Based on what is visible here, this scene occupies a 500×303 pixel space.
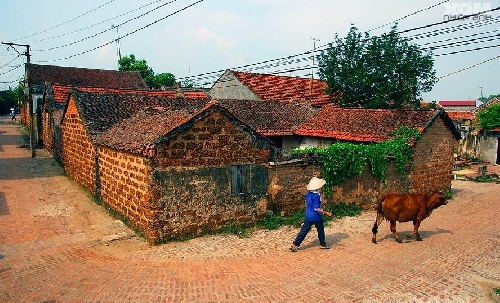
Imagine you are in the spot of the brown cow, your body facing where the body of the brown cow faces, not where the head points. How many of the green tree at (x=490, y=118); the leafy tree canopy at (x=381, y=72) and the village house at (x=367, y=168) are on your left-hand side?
3

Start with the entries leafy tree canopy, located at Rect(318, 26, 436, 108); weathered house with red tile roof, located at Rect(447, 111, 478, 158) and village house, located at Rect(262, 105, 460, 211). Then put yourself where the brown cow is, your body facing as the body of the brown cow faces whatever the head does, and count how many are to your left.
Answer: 3

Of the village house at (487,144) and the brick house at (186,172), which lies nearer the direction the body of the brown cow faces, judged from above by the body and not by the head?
the village house

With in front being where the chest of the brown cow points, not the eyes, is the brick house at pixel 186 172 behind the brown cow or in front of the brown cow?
behind

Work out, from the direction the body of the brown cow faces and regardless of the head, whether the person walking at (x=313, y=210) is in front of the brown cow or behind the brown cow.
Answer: behind

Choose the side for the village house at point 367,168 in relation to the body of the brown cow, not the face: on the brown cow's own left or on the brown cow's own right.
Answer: on the brown cow's own left

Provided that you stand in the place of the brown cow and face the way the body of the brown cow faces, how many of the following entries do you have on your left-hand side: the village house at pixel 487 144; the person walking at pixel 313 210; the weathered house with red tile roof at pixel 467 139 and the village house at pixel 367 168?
3

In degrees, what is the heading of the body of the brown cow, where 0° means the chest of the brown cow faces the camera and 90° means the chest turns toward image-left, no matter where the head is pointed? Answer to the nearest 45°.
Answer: approximately 270°

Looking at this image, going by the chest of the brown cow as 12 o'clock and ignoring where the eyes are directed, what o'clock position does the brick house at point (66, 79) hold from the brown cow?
The brick house is roughly at 7 o'clock from the brown cow.

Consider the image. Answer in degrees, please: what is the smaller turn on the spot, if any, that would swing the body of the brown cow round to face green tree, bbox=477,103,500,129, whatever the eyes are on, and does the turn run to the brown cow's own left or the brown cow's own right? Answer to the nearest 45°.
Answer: approximately 90° to the brown cow's own left

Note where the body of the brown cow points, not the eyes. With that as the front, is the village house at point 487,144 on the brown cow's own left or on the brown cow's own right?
on the brown cow's own left

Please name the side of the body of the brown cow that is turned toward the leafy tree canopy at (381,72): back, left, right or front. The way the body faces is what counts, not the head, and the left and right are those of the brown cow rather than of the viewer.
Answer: left
